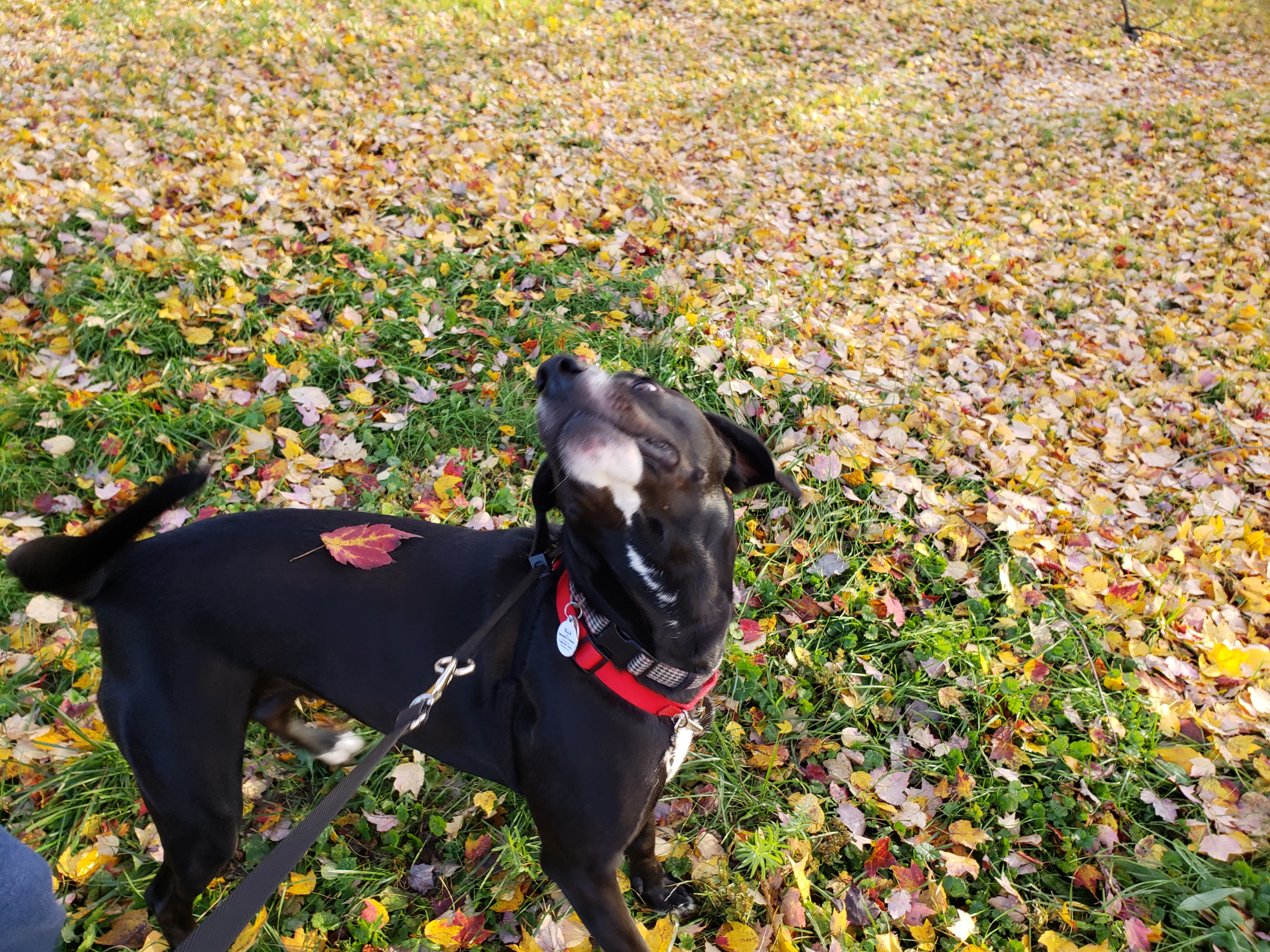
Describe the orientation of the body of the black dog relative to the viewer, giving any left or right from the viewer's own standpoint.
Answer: facing to the right of the viewer

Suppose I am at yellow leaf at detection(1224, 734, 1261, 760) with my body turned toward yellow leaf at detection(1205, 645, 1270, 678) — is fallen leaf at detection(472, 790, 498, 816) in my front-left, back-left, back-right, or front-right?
back-left

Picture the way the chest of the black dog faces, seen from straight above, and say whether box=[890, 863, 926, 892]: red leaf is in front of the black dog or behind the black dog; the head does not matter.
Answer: in front

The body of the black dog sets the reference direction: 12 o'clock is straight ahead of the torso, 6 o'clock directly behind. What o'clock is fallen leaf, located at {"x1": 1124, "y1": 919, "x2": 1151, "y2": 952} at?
The fallen leaf is roughly at 1 o'clock from the black dog.

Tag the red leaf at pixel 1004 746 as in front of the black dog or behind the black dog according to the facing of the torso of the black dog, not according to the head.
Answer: in front

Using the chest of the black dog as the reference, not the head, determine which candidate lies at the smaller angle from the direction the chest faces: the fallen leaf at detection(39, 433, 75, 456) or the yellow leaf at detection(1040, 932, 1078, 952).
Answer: the yellow leaf

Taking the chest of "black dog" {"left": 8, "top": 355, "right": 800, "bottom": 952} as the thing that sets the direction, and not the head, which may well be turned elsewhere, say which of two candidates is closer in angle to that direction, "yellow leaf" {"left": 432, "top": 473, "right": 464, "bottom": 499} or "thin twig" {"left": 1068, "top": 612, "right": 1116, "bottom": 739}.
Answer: the thin twig

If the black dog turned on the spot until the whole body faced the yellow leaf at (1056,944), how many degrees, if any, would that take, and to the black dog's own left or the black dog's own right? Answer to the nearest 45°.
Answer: approximately 45° to the black dog's own right
